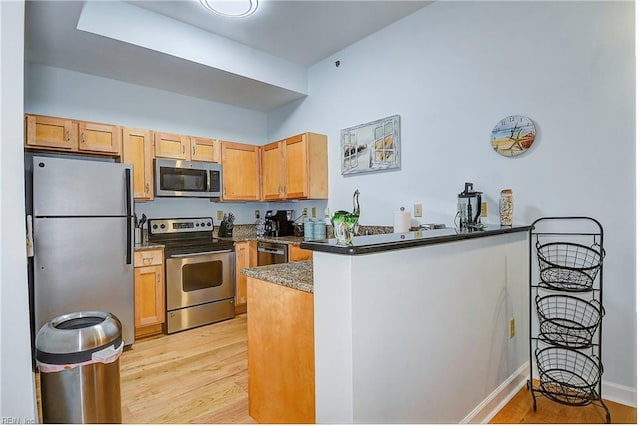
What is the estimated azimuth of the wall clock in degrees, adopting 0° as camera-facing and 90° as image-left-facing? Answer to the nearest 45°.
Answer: approximately 0°

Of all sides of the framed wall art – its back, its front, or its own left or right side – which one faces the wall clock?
left

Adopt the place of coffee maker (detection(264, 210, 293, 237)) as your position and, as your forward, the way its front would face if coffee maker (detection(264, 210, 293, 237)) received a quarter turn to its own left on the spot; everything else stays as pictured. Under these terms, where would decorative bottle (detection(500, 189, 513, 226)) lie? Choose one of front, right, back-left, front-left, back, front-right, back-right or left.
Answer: front

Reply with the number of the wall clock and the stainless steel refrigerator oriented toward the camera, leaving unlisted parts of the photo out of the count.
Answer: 2

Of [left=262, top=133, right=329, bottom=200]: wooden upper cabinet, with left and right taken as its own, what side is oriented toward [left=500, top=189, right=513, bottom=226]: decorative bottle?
left
